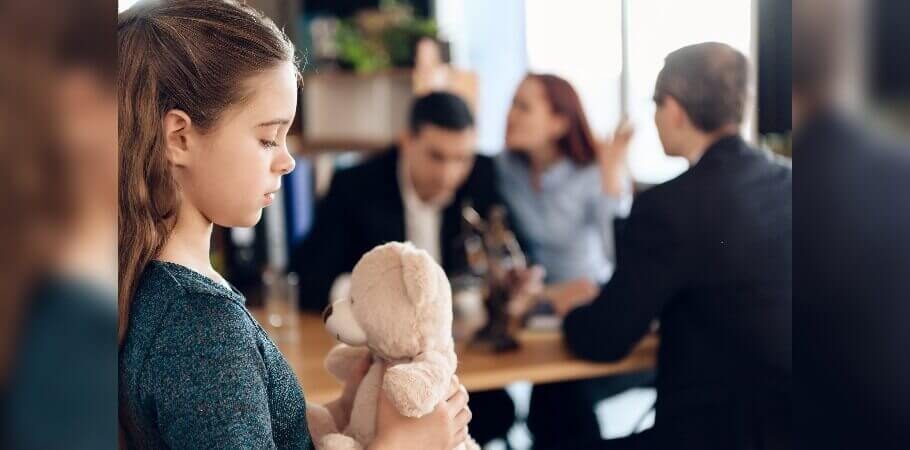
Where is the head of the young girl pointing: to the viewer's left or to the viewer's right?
to the viewer's right

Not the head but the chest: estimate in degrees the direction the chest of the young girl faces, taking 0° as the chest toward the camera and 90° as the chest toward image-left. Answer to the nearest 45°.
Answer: approximately 270°

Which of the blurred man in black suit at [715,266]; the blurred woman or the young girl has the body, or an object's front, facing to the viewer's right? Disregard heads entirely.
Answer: the young girl

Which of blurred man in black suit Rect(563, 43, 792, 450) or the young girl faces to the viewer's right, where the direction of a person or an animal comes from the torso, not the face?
the young girl

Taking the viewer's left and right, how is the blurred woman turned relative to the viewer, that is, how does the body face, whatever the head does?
facing the viewer and to the left of the viewer

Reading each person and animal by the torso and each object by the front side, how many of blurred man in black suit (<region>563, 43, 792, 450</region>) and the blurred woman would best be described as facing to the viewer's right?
0

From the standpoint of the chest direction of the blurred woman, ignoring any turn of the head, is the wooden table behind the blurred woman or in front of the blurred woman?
in front

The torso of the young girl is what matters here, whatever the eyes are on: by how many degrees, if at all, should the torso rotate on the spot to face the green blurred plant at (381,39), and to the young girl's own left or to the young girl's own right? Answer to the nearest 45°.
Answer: approximately 90° to the young girl's own left

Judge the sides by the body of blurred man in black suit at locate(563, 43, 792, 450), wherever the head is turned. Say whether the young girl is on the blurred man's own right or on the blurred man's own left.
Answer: on the blurred man's own left

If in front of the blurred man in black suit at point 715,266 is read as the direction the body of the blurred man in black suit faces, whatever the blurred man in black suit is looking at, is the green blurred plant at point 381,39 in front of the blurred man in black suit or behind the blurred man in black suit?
in front

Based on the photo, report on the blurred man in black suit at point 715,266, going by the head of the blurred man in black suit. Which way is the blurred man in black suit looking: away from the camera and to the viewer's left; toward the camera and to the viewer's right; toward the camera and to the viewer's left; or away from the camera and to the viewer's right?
away from the camera and to the viewer's left

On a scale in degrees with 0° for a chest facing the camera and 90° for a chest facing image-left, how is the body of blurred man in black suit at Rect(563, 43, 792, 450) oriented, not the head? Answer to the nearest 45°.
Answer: approximately 135°
